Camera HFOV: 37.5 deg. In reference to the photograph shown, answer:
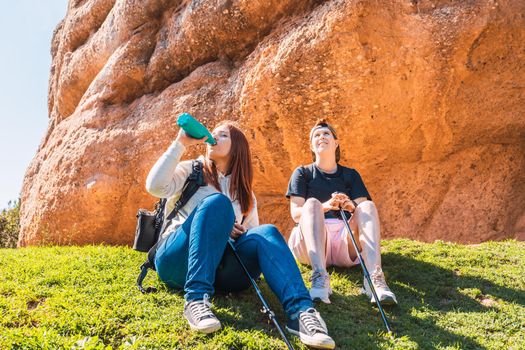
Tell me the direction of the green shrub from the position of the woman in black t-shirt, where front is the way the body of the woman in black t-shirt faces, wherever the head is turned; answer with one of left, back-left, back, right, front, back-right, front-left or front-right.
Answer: back-right

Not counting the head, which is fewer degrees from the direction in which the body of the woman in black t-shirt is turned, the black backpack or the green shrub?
the black backpack

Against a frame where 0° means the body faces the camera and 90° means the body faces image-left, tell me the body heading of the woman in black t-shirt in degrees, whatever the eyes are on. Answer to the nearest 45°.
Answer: approximately 0°

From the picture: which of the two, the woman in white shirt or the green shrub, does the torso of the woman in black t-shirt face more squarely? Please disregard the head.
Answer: the woman in white shirt
